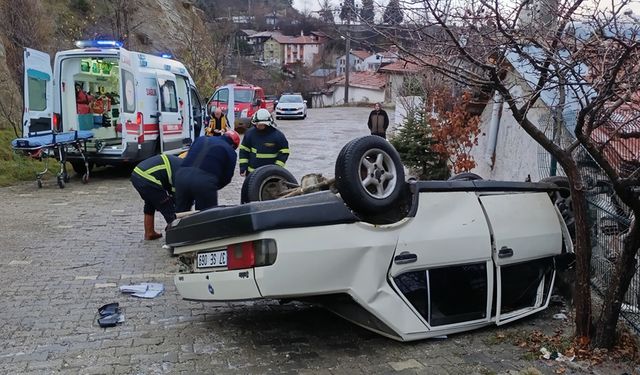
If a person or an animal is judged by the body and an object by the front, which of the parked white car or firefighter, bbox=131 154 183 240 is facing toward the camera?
the parked white car

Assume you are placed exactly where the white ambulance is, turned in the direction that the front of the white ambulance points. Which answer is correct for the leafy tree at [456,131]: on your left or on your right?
on your right

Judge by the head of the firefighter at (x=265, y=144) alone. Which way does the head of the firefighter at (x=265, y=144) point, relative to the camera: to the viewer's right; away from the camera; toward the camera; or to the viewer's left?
toward the camera

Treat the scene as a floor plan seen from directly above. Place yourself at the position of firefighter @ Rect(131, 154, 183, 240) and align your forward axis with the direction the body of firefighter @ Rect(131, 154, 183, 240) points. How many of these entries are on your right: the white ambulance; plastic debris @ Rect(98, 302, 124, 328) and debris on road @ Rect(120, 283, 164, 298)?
2

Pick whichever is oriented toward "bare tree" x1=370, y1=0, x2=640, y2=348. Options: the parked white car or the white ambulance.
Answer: the parked white car

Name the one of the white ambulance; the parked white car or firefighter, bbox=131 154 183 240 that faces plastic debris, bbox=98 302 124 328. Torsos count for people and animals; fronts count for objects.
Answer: the parked white car

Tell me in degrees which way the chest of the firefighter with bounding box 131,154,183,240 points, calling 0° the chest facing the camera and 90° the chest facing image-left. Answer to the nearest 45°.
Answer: approximately 270°

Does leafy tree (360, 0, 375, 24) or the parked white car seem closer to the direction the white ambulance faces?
the parked white car

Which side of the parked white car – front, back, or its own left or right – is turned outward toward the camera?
front

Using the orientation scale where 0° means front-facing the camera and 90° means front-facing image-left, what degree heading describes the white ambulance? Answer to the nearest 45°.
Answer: approximately 225°

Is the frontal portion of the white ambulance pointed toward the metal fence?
no

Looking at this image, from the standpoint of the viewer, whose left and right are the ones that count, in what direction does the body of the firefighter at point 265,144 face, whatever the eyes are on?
facing the viewer

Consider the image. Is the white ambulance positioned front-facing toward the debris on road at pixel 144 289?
no

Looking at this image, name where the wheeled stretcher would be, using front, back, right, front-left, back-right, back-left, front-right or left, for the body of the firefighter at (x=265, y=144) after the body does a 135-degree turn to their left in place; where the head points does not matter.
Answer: left

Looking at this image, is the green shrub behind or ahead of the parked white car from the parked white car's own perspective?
ahead

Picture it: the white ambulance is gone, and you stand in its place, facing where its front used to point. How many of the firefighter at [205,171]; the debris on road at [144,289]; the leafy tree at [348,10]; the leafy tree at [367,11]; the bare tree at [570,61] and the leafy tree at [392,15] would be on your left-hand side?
0

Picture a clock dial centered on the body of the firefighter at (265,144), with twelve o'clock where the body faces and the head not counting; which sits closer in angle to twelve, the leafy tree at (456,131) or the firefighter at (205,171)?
the firefighter

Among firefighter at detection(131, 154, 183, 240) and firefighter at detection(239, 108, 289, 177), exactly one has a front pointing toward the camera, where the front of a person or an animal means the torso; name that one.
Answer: firefighter at detection(239, 108, 289, 177)
